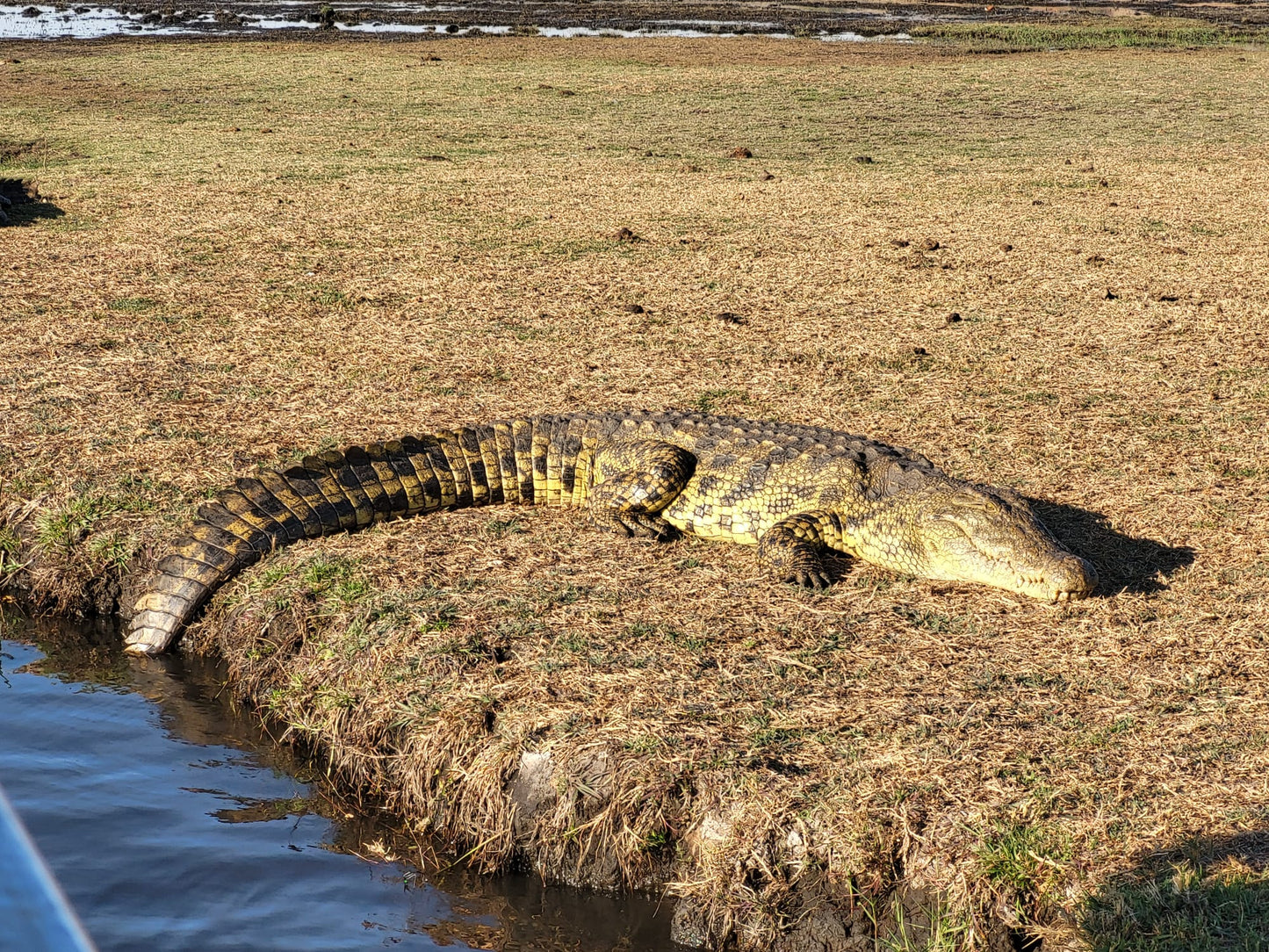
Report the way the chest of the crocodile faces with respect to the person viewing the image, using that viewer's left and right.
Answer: facing the viewer and to the right of the viewer
